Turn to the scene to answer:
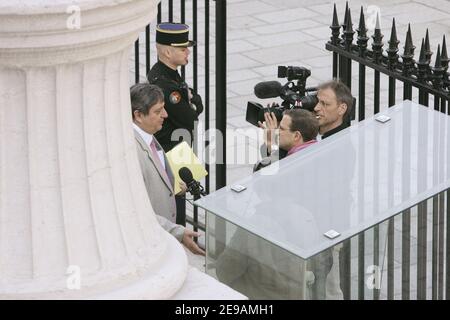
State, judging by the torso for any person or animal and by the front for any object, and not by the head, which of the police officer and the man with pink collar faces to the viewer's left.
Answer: the man with pink collar

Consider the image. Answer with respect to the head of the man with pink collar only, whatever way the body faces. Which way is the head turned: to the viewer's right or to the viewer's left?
to the viewer's left

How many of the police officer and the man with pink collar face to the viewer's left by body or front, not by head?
1

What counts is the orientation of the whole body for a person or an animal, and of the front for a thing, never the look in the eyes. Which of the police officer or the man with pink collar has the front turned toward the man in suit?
the man with pink collar

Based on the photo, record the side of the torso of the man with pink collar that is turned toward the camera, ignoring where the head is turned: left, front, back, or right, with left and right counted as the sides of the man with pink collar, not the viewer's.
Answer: left

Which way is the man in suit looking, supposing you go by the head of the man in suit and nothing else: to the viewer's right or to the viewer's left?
to the viewer's right

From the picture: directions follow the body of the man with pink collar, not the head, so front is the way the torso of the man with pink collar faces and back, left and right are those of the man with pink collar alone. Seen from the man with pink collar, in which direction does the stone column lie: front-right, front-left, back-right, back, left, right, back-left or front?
left

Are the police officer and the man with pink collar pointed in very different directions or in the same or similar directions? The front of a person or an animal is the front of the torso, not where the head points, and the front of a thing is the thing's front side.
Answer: very different directions

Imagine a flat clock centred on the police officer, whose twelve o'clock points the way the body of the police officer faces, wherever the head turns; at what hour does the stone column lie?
The stone column is roughly at 3 o'clock from the police officer.
